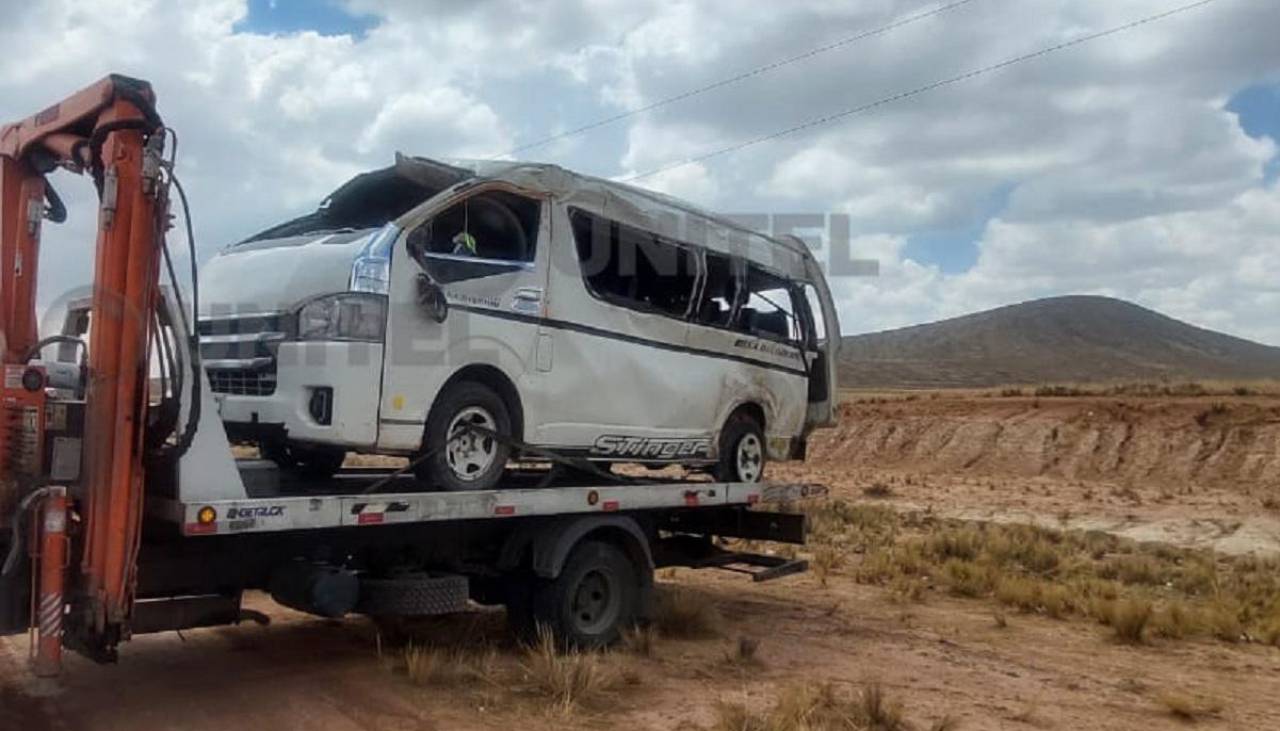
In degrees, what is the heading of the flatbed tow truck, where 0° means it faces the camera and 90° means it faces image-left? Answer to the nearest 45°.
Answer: approximately 45°

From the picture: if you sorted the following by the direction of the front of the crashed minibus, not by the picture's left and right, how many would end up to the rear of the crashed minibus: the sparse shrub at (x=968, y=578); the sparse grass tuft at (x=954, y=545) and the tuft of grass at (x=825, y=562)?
3

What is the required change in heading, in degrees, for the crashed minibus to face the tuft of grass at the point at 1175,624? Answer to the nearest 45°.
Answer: approximately 135° to its left

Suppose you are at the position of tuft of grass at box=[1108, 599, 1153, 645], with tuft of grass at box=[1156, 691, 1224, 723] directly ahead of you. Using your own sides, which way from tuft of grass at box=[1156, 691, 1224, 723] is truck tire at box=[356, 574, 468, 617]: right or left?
right

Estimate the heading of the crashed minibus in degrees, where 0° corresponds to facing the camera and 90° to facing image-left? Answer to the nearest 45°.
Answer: approximately 45°

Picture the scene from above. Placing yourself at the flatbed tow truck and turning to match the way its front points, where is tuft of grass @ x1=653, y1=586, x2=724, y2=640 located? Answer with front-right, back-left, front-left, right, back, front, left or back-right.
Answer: back

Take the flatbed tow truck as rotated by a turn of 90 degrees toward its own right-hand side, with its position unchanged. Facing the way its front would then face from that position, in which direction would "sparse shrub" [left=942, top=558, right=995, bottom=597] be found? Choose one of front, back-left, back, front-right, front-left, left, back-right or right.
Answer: right

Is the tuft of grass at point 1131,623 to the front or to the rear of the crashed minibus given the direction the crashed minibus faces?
to the rear
